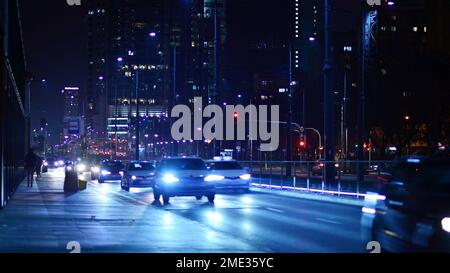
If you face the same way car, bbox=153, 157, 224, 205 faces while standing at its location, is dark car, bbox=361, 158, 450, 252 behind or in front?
in front

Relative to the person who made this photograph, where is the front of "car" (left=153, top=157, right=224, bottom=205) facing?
facing the viewer

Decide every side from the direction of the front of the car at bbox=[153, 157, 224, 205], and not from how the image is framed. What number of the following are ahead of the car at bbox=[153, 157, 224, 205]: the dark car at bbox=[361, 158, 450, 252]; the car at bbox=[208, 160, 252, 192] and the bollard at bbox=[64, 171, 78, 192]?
1

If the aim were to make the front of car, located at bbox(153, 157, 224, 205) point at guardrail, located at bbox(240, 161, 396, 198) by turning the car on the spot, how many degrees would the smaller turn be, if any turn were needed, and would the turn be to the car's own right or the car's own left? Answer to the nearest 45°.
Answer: approximately 135° to the car's own left

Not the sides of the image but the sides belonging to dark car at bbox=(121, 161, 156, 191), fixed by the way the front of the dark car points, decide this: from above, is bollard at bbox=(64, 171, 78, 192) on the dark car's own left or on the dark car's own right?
on the dark car's own right

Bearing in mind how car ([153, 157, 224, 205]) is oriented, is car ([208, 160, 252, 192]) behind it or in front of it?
behind

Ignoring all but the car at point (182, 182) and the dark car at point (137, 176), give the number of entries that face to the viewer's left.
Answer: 0

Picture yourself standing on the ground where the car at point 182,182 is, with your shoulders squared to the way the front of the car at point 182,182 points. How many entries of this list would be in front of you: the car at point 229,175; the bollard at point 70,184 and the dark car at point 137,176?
0
